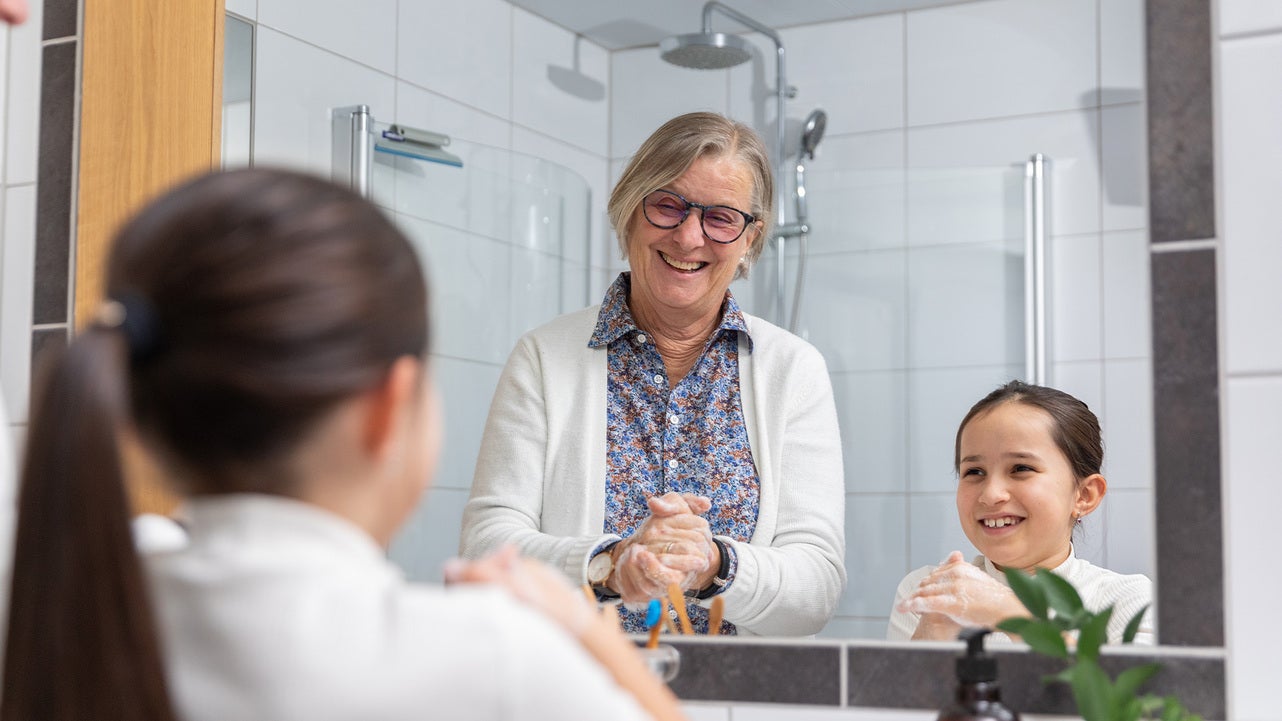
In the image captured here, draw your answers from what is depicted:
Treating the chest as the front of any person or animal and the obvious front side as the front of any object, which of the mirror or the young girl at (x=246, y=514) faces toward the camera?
the mirror

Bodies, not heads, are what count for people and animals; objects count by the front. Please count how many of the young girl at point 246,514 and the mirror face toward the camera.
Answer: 1

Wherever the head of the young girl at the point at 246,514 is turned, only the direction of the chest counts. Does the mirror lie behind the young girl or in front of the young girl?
in front

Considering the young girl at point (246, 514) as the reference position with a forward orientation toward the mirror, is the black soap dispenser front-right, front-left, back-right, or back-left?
front-right

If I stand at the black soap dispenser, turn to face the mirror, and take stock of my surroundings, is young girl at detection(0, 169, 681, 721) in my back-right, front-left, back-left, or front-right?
back-left

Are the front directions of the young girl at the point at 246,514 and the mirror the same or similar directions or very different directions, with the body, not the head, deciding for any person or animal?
very different directions

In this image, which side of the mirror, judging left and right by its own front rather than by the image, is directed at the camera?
front

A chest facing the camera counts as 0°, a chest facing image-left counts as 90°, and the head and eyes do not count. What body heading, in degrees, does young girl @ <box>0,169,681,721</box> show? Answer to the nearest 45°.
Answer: approximately 225°

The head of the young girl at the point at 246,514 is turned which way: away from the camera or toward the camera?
away from the camera

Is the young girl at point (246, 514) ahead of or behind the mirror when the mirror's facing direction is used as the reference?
ahead

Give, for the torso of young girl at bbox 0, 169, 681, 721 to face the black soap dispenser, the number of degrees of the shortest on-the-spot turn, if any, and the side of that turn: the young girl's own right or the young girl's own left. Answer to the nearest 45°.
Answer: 0° — they already face it
